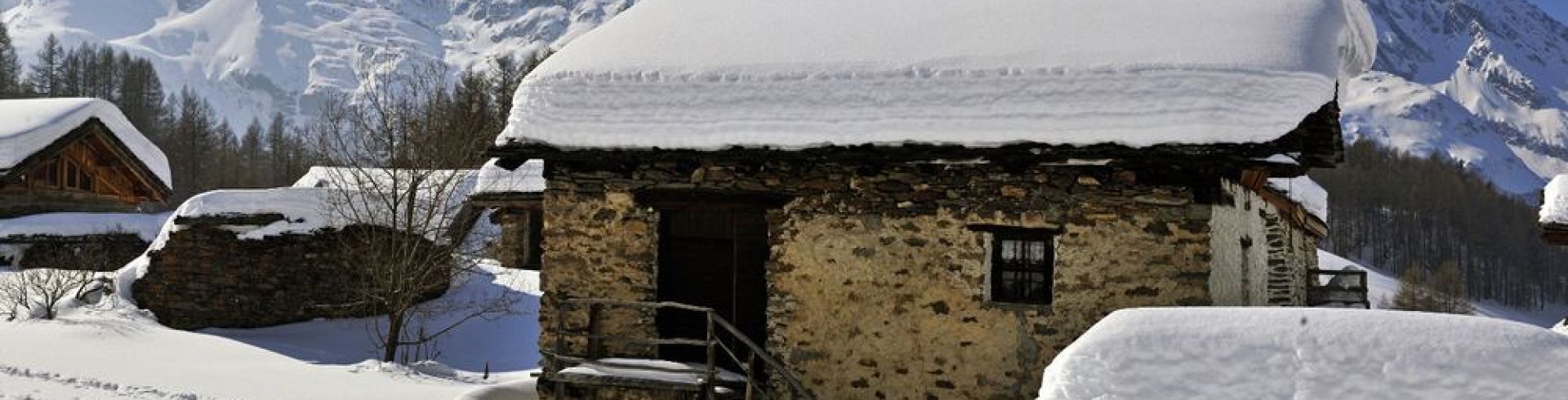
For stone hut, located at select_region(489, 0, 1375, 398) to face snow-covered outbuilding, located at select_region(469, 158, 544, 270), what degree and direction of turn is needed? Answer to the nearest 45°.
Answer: approximately 135° to its right

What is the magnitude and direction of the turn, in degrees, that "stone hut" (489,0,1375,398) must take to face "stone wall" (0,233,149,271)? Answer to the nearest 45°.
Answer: approximately 135° to its right

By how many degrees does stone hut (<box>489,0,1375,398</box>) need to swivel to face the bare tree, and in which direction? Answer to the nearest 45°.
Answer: approximately 135° to its right

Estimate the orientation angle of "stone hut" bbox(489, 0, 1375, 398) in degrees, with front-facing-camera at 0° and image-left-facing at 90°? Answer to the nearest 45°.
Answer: approximately 0°

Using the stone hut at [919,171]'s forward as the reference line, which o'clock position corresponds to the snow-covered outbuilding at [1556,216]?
The snow-covered outbuilding is roughly at 8 o'clock from the stone hut.

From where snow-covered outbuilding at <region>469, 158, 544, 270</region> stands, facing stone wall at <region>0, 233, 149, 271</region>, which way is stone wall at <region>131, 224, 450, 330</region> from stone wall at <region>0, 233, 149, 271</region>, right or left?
left
